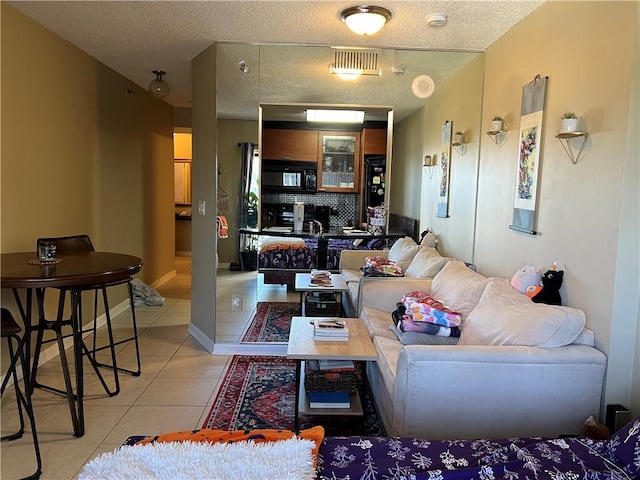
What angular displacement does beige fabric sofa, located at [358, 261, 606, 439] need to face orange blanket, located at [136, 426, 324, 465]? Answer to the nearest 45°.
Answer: approximately 45° to its left

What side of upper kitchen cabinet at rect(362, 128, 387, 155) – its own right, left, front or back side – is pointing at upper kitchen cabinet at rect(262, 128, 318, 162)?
right

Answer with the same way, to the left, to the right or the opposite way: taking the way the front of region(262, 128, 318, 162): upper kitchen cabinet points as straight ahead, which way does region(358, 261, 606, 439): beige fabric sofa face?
to the right

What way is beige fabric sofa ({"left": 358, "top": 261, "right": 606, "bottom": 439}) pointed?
to the viewer's left

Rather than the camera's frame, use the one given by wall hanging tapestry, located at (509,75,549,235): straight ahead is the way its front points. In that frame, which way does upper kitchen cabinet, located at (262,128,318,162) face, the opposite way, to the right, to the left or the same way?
to the left

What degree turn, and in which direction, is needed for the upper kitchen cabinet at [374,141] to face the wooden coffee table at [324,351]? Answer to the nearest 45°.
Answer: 0° — it already faces it

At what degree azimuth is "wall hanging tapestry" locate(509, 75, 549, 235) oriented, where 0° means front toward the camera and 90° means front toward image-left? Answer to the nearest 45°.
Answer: approximately 45°

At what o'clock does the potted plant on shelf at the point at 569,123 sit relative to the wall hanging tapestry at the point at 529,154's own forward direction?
The potted plant on shelf is roughly at 10 o'clock from the wall hanging tapestry.

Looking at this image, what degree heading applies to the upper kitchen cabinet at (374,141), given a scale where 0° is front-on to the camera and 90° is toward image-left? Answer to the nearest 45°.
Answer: approximately 0°

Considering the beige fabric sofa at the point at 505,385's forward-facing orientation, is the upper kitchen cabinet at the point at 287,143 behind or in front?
in front
